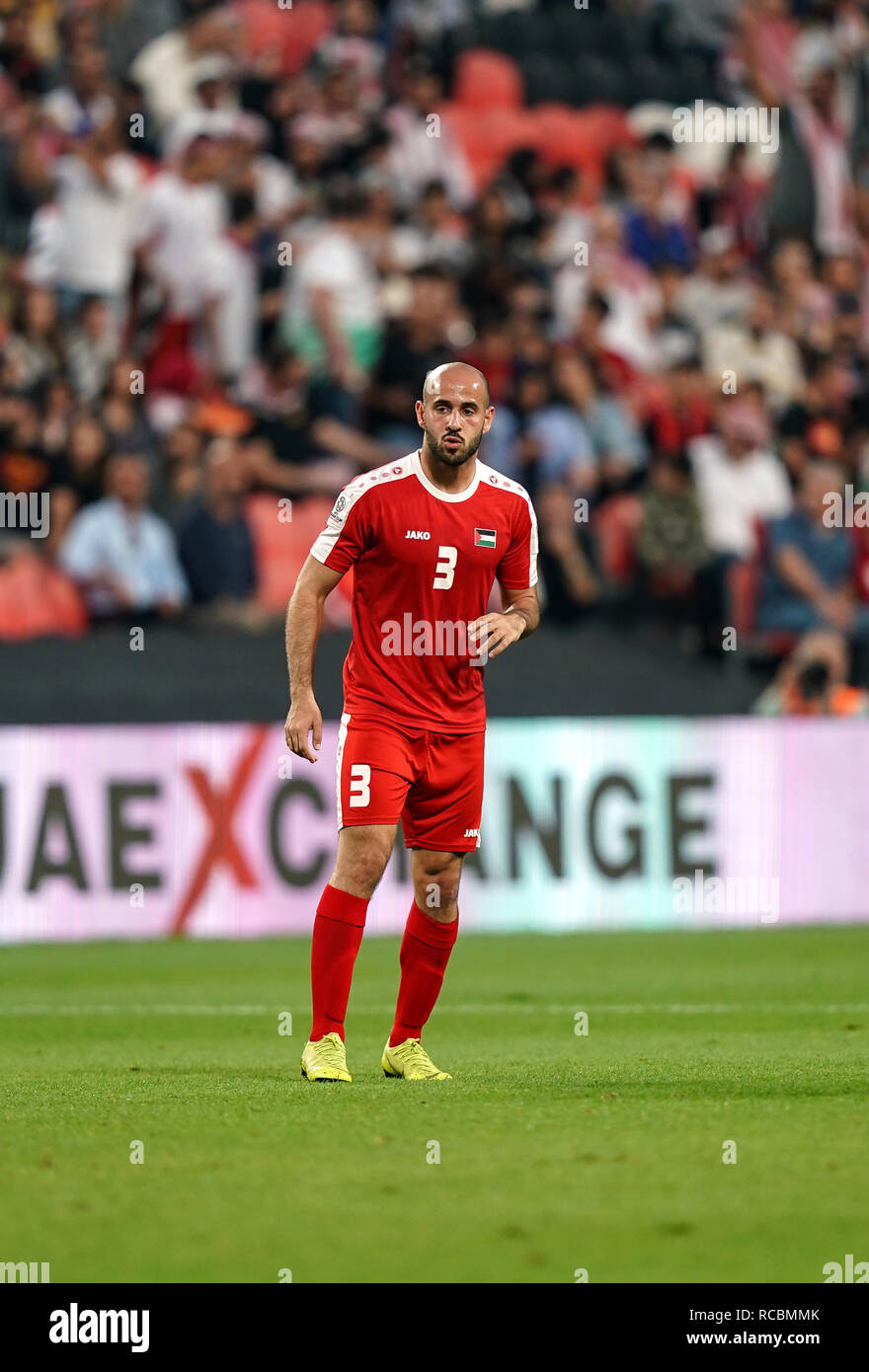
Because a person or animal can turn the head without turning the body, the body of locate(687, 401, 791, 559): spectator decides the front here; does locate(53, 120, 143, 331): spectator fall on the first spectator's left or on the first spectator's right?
on the first spectator's right

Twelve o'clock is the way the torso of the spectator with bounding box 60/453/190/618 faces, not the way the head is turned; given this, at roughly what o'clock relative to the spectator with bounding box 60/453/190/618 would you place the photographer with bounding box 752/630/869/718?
the photographer with bounding box 752/630/869/718 is roughly at 9 o'clock from the spectator with bounding box 60/453/190/618.

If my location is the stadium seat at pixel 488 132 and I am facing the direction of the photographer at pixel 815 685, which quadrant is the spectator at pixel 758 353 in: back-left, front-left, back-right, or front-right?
front-left

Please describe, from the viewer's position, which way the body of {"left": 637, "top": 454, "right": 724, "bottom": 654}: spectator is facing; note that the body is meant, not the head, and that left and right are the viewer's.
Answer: facing the viewer

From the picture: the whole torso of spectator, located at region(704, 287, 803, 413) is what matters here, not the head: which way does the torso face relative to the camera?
toward the camera

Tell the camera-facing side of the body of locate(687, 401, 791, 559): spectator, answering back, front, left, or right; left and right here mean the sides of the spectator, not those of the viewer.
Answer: front
